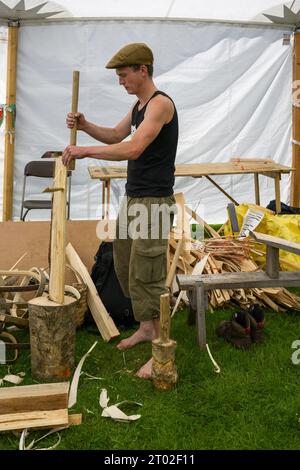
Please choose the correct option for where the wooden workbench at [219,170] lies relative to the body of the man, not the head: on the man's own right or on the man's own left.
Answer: on the man's own right

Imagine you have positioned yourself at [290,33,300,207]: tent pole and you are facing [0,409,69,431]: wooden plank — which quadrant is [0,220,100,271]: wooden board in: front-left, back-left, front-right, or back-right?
front-right

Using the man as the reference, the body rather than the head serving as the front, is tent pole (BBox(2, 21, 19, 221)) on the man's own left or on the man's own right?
on the man's own right

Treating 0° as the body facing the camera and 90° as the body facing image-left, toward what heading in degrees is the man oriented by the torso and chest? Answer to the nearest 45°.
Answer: approximately 90°

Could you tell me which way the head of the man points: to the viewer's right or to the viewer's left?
to the viewer's left
